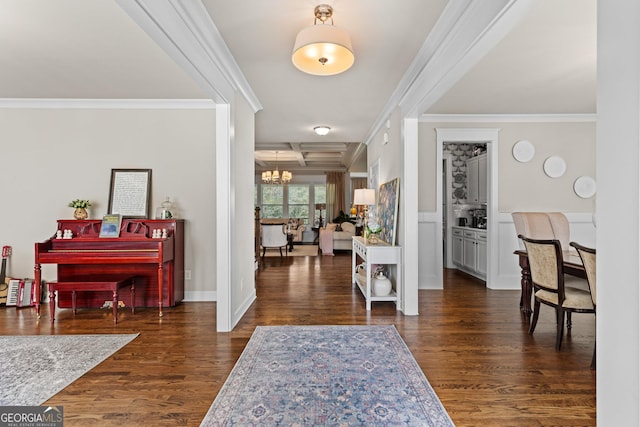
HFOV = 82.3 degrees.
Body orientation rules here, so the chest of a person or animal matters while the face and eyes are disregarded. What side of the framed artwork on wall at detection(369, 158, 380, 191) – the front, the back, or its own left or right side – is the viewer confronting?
left

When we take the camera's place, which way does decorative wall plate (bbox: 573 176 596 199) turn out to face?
facing the viewer

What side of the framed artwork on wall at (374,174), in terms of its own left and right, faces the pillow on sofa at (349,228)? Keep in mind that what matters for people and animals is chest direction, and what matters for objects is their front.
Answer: right

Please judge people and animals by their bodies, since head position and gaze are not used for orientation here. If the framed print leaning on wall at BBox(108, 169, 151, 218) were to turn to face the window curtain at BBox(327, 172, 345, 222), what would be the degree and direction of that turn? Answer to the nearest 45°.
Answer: approximately 135° to its left

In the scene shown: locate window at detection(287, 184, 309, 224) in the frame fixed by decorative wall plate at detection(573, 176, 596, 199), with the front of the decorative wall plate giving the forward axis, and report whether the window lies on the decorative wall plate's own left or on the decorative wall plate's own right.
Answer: on the decorative wall plate's own right

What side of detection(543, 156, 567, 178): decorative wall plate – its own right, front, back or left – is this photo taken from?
front

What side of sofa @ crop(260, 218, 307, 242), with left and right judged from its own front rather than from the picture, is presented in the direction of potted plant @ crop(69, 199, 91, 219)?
front

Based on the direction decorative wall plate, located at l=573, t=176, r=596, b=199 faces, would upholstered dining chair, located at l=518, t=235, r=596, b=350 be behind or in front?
in front

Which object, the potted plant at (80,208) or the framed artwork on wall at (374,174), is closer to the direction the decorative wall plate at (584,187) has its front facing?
the potted plant

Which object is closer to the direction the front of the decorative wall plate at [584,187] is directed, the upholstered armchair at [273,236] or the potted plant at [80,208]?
the potted plant

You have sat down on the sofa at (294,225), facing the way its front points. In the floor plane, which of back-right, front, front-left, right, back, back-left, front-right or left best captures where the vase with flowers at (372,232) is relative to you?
front
